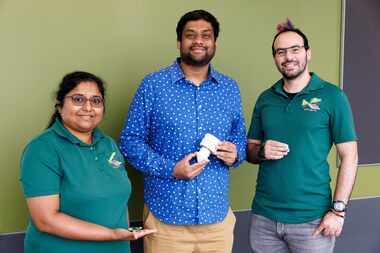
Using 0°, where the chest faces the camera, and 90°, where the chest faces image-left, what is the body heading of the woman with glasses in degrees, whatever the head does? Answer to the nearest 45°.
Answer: approximately 315°

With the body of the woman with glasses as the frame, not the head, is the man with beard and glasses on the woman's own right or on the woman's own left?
on the woman's own left

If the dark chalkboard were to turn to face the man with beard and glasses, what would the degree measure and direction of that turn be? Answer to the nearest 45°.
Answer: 0° — it already faces them
